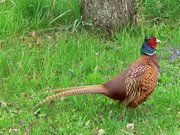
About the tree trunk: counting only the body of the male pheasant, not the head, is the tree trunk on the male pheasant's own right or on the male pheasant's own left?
on the male pheasant's own left

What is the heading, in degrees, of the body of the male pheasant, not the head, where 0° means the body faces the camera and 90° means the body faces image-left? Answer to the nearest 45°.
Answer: approximately 270°
